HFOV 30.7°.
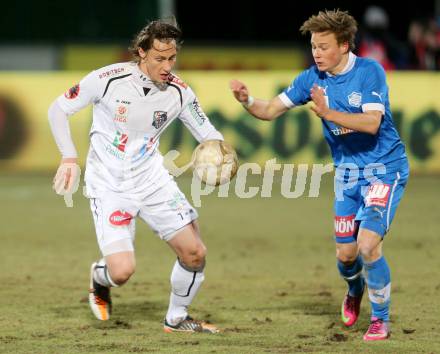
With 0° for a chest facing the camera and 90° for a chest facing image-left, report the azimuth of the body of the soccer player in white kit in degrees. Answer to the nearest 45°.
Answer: approximately 315°

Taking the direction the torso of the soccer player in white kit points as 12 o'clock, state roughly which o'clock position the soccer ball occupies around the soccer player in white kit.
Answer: The soccer ball is roughly at 11 o'clock from the soccer player in white kit.

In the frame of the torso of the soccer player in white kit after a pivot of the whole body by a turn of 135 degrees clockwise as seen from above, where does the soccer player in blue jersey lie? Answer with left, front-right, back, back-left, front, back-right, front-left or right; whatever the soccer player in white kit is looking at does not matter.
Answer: back

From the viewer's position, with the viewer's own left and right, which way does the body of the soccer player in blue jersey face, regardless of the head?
facing the viewer and to the left of the viewer

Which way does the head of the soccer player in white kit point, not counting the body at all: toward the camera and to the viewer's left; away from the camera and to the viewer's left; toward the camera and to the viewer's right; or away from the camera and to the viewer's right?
toward the camera and to the viewer's right

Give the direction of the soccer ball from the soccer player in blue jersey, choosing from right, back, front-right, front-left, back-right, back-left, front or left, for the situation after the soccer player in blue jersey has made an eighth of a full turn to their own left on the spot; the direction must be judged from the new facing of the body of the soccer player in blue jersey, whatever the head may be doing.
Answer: right
